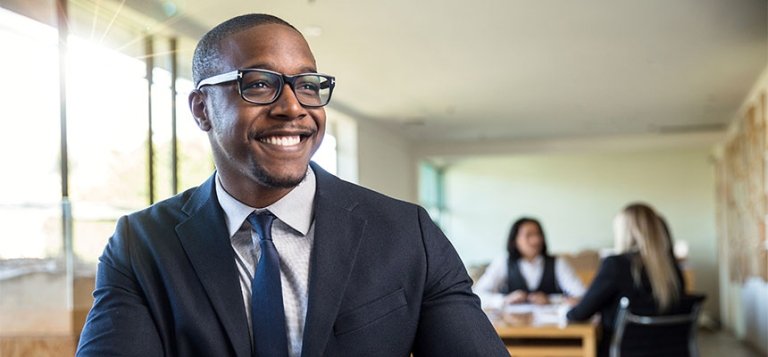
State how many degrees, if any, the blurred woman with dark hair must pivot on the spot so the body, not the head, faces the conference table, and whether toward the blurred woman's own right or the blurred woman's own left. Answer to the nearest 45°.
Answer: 0° — they already face it

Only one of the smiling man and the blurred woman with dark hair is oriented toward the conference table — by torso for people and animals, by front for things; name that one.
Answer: the blurred woman with dark hair

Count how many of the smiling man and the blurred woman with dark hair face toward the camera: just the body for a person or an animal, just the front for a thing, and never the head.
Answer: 2

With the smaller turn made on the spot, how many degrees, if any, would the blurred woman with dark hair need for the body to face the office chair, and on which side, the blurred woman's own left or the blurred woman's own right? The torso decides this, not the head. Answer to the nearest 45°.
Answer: approximately 45° to the blurred woman's own left

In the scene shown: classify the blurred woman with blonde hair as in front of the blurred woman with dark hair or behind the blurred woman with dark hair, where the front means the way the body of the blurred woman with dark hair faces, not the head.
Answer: in front

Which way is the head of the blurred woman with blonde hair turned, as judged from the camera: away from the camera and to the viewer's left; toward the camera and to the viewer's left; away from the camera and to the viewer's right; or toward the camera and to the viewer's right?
away from the camera and to the viewer's left

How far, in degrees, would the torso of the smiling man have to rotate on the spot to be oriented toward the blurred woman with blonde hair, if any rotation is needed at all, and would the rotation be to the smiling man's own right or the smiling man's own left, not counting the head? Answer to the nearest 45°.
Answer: approximately 135° to the smiling man's own left
